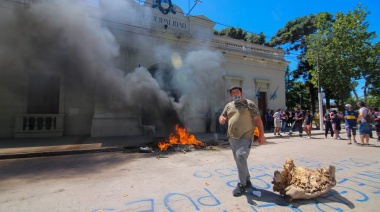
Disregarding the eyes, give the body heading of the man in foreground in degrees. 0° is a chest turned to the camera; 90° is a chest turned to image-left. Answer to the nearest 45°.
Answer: approximately 45°

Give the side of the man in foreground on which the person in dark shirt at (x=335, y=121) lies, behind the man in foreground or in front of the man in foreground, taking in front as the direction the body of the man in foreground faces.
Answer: behind

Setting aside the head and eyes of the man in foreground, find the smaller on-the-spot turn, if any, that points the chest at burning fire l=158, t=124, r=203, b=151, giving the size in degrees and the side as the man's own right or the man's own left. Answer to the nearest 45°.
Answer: approximately 90° to the man's own right

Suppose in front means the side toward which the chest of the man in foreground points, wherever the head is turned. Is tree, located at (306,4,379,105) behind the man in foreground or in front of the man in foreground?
behind

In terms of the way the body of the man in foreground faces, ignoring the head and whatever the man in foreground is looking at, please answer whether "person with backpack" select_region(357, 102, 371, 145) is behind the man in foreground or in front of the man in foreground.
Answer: behind

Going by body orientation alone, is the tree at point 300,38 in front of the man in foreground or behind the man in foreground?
behind
